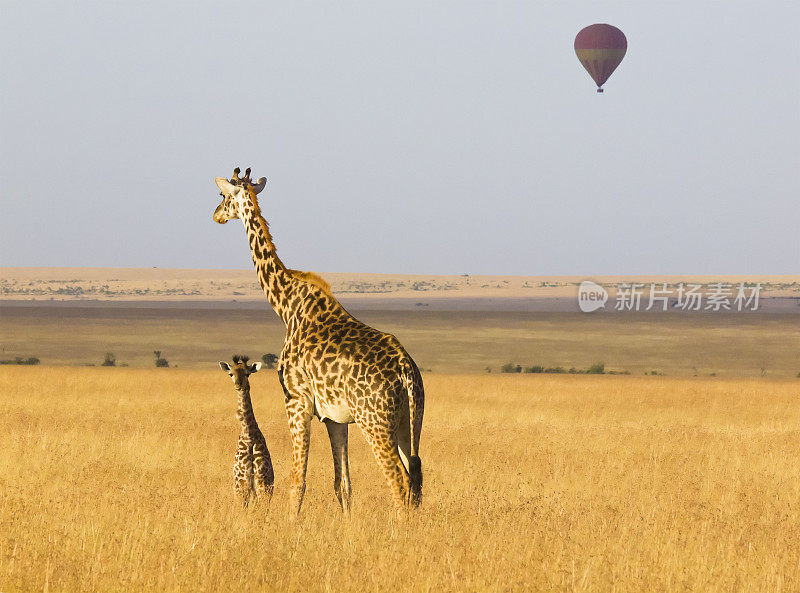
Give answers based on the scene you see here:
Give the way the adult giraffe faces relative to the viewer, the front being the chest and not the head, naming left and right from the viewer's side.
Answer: facing away from the viewer and to the left of the viewer

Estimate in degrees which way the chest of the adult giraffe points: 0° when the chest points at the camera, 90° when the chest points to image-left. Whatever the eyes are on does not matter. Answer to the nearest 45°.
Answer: approximately 135°
